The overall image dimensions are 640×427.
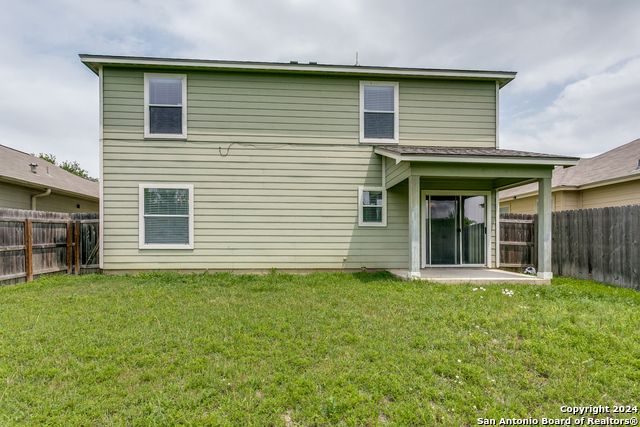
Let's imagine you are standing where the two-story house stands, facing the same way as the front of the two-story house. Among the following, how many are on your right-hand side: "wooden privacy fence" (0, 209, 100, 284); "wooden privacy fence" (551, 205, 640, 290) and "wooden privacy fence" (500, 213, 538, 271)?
2

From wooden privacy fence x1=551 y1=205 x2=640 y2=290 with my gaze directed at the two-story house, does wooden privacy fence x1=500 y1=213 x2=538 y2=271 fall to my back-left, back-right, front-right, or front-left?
front-right

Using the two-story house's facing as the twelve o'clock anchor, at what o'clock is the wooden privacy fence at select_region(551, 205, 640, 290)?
The wooden privacy fence is roughly at 3 o'clock from the two-story house.

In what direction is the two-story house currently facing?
away from the camera

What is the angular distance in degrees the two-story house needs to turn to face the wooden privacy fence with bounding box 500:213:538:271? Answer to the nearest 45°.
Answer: approximately 90° to its right

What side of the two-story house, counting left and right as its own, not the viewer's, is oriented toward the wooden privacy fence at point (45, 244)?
left
